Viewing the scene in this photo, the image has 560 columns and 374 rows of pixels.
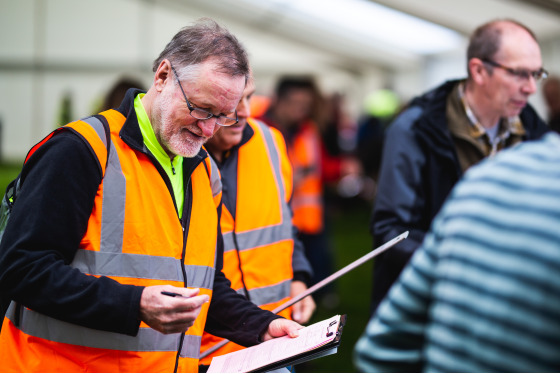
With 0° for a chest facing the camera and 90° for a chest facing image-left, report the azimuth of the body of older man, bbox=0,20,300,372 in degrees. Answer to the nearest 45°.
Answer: approximately 315°

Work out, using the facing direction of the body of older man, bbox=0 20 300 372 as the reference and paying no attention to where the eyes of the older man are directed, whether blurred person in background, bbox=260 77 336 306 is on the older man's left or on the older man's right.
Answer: on the older man's left

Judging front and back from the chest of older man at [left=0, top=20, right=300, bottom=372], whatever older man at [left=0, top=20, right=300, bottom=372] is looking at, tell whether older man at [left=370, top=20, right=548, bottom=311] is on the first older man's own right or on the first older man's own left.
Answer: on the first older man's own left

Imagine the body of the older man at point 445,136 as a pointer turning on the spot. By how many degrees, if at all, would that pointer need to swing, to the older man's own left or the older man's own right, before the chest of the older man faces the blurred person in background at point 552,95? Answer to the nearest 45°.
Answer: approximately 135° to the older man's own left

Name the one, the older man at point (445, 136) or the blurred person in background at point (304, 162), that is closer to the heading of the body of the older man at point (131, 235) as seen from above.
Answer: the older man

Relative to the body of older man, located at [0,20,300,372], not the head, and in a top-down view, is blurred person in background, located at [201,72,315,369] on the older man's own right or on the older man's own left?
on the older man's own left
